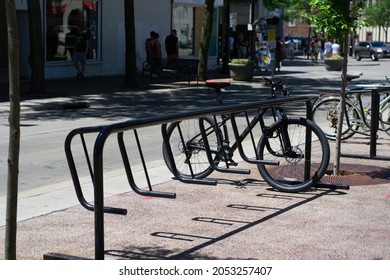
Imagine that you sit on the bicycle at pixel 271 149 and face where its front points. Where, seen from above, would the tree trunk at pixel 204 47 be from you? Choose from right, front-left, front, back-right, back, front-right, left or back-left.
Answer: back-left

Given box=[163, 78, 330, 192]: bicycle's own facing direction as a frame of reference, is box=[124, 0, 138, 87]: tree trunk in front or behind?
behind

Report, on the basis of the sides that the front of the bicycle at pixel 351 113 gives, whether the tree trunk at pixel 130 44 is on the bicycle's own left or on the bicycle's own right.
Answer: on the bicycle's own left

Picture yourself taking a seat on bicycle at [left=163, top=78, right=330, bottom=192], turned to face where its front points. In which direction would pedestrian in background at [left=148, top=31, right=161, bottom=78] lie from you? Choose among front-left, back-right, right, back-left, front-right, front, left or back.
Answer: back-left

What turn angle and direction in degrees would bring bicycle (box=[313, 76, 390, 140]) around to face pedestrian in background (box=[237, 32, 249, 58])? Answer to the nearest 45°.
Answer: approximately 90° to its left

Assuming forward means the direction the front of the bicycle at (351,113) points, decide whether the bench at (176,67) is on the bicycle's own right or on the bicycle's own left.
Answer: on the bicycle's own left

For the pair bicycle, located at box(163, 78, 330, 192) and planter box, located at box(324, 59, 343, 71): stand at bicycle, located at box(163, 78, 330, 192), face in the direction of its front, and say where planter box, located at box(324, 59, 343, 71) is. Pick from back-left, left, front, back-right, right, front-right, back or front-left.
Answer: back-left

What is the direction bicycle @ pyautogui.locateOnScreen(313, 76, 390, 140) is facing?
to the viewer's right

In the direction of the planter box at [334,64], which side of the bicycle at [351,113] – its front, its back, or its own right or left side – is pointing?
left

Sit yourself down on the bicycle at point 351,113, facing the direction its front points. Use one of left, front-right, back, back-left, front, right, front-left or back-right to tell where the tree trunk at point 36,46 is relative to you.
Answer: back-left

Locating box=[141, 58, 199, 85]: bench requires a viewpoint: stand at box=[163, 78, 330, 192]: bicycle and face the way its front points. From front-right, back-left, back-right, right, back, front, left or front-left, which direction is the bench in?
back-left
